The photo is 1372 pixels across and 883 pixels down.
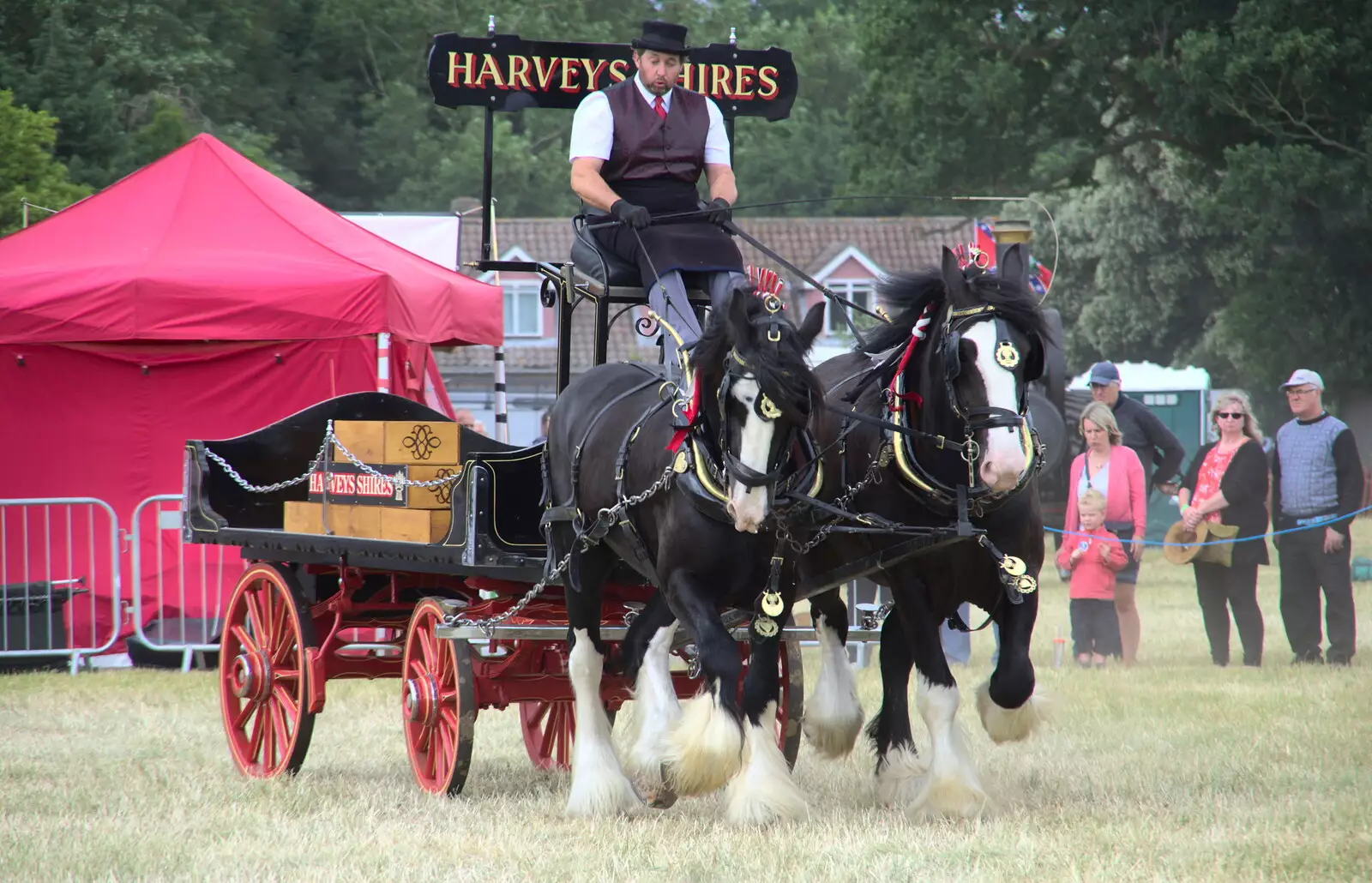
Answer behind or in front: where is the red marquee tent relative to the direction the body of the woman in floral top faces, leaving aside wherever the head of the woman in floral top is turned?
in front

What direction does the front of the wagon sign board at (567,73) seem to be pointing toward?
toward the camera

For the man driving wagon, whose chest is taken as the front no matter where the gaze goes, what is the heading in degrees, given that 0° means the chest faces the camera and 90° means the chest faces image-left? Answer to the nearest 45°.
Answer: approximately 315°

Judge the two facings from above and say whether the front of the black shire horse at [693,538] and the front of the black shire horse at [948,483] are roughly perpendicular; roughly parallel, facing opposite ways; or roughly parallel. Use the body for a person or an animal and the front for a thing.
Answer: roughly parallel

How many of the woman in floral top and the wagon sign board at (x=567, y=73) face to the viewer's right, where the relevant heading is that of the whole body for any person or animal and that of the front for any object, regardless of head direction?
0

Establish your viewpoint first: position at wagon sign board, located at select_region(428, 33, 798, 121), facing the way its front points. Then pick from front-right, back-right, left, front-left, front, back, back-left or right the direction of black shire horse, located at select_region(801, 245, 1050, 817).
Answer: front-left

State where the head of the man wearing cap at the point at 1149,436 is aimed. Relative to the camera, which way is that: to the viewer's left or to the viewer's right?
to the viewer's left

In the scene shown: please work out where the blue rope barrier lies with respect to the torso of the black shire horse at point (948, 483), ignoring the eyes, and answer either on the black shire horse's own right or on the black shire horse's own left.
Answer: on the black shire horse's own left

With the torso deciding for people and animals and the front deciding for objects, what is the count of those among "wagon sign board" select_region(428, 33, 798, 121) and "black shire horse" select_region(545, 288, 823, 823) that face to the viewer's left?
0

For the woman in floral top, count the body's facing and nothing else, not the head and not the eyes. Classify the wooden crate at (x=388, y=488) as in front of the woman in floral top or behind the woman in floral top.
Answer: in front

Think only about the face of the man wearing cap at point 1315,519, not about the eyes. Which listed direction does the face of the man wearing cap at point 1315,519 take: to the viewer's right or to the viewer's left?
to the viewer's left

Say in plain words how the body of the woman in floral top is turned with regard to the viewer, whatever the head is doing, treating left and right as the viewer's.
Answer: facing the viewer and to the left of the viewer

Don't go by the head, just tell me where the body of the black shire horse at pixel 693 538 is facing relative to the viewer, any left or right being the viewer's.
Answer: facing the viewer and to the right of the viewer
